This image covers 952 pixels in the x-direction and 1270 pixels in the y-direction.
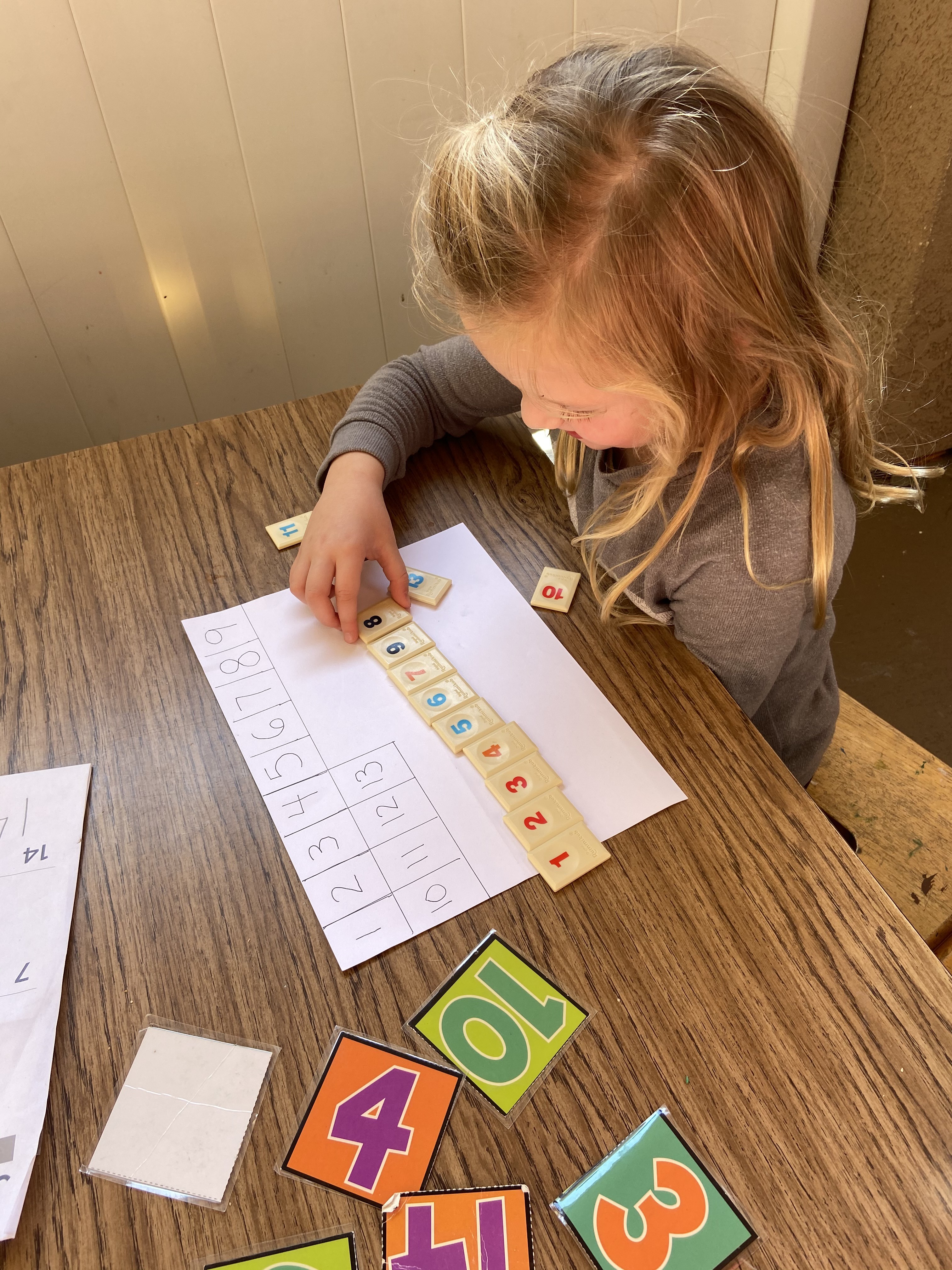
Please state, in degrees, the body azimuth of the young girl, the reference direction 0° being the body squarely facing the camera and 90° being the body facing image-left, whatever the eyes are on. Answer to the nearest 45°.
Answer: approximately 45°

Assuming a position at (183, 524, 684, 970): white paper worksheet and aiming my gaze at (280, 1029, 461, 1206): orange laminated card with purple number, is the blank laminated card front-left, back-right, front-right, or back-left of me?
front-right

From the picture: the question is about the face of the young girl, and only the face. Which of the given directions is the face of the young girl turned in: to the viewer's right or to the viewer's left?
to the viewer's left

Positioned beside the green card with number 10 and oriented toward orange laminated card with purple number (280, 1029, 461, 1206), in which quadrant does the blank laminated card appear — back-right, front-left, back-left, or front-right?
front-right
